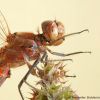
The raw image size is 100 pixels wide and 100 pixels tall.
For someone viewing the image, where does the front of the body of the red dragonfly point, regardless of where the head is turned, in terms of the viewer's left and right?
facing to the right of the viewer
